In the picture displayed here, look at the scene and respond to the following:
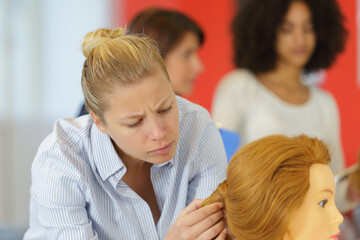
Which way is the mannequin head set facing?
to the viewer's right

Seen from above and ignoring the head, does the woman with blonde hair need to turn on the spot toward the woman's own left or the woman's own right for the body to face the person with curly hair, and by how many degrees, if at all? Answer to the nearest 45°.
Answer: approximately 90° to the woman's own left

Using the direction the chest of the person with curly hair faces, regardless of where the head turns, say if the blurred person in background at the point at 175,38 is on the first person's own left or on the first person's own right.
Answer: on the first person's own right

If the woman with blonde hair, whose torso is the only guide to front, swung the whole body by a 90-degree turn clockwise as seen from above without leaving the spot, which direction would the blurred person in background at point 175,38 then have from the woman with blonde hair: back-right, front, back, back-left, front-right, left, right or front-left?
back-right
